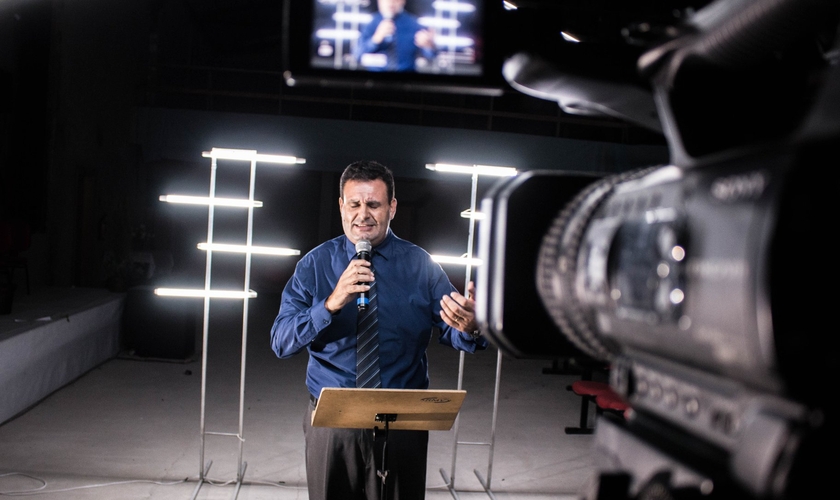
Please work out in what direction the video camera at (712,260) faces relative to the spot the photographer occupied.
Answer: facing away from the viewer and to the left of the viewer

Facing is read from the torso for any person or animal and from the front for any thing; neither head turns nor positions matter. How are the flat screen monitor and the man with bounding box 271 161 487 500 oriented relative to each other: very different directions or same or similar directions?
same or similar directions

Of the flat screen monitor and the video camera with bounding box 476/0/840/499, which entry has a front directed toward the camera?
the flat screen monitor

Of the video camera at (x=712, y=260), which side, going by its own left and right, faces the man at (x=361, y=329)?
front

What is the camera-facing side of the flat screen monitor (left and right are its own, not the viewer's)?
front

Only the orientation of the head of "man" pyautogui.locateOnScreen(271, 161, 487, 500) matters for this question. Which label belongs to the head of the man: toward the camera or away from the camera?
toward the camera

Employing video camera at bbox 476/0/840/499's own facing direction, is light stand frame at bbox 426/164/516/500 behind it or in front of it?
in front

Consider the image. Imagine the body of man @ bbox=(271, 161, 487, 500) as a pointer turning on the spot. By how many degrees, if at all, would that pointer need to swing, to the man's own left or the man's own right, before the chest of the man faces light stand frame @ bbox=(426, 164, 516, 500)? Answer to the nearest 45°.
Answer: approximately 135° to the man's own left

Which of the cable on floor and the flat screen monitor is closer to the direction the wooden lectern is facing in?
the flat screen monitor

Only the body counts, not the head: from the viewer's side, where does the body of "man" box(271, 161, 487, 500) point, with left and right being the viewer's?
facing the viewer
